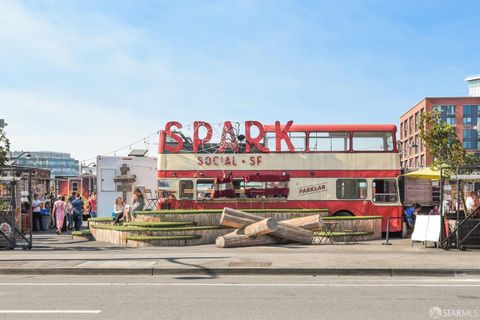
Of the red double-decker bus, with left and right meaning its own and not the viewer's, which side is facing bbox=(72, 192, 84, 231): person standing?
back

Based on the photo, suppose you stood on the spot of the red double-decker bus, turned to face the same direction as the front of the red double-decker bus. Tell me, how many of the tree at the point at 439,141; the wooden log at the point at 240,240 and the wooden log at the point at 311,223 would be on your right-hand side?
2

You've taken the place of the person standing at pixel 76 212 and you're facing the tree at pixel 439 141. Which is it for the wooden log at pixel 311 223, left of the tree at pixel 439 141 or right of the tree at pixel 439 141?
right

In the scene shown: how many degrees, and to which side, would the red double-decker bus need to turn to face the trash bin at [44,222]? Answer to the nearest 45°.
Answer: approximately 180°

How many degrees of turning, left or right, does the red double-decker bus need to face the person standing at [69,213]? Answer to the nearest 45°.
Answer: approximately 180°

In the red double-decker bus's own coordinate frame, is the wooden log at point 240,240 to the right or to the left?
on its right

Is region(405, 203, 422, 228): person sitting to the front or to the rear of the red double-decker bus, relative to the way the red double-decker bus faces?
to the front

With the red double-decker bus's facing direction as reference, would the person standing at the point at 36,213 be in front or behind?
behind

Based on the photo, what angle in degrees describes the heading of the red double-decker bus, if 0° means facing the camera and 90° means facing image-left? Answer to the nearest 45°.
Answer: approximately 270°

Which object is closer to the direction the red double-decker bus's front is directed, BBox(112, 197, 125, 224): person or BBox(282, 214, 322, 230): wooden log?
the wooden log

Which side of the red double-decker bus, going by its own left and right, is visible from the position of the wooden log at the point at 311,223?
right

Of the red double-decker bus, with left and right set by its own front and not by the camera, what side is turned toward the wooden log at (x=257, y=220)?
right

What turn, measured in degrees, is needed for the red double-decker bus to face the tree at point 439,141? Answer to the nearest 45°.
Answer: approximately 45° to its left
